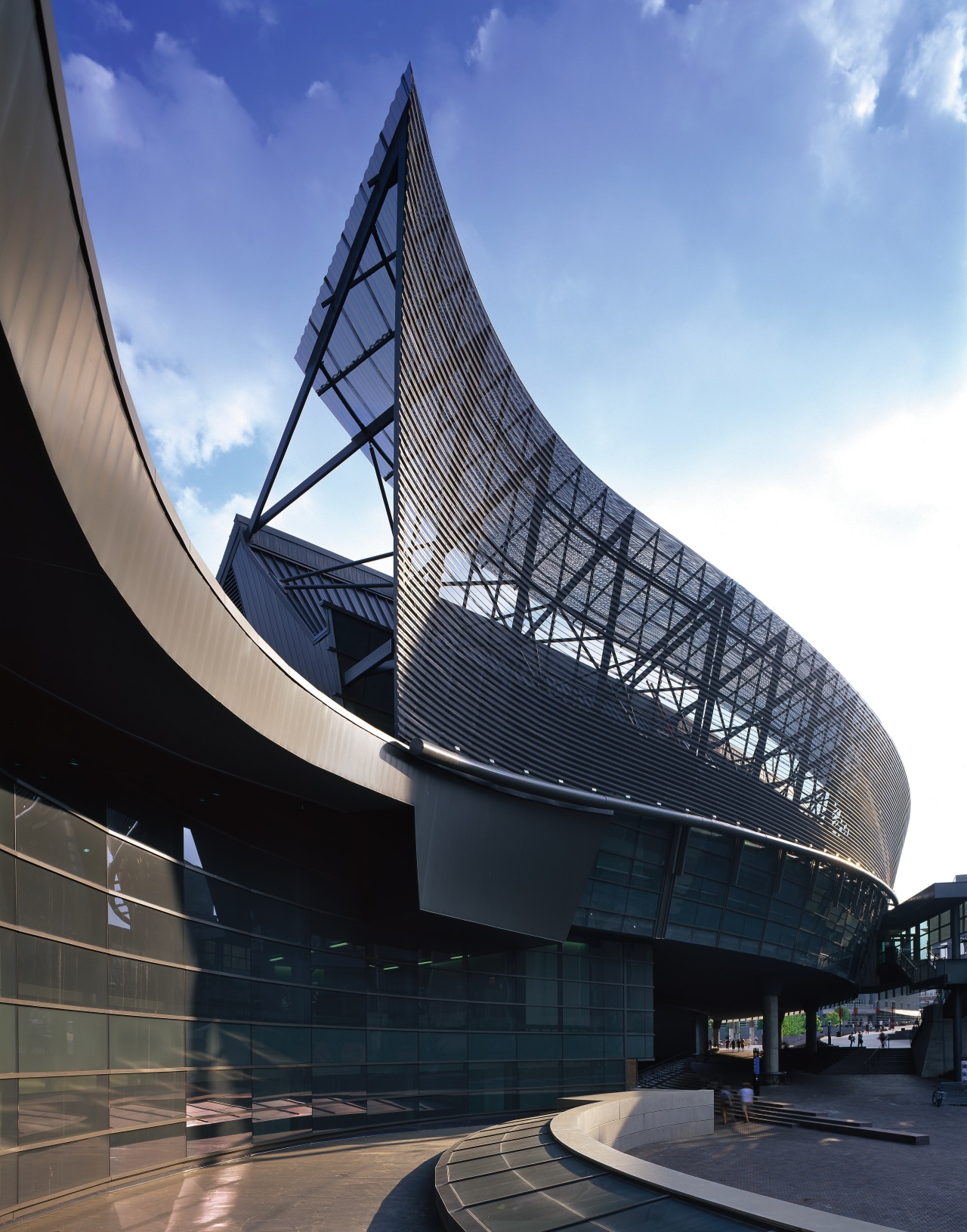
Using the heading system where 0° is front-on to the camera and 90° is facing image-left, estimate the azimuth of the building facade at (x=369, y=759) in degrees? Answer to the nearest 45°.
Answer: approximately 315°
